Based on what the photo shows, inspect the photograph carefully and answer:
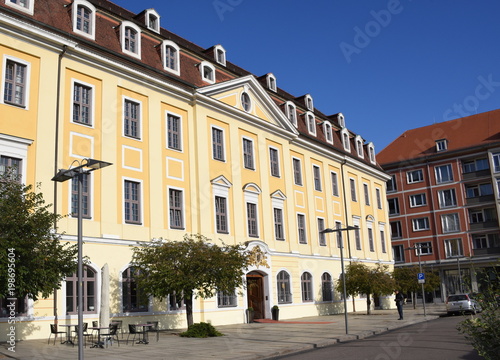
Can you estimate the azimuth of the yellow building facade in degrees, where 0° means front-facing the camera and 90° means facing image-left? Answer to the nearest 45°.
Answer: approximately 315°

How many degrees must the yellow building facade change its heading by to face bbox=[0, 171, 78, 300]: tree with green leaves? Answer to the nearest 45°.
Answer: approximately 45° to its right

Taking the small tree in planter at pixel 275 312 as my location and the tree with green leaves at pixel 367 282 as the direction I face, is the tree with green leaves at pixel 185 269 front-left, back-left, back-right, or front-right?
back-right

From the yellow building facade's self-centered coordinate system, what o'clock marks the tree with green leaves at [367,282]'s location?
The tree with green leaves is roughly at 9 o'clock from the yellow building facade.
